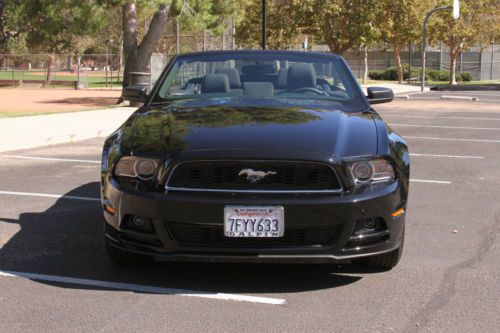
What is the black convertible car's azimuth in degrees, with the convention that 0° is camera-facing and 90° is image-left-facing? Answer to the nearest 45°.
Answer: approximately 0°

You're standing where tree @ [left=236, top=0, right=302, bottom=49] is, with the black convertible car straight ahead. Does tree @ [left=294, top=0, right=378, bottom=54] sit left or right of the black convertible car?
left

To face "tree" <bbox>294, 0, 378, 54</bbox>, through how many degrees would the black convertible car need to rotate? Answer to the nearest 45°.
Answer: approximately 180°

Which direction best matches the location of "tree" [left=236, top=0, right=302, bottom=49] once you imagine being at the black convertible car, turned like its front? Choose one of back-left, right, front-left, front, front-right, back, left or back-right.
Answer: back

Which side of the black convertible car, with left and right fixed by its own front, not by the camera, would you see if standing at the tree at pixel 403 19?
back

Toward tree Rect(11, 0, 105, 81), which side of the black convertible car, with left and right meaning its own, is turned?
back

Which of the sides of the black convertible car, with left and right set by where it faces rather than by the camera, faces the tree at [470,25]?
back

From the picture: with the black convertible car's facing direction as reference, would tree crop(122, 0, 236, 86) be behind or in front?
behind
